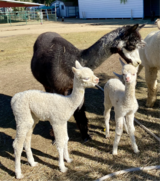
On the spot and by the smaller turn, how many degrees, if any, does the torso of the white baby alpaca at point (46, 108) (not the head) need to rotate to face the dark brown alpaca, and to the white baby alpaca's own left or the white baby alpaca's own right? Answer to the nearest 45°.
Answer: approximately 45° to the white baby alpaca's own left

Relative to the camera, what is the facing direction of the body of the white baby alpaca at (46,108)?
to the viewer's right

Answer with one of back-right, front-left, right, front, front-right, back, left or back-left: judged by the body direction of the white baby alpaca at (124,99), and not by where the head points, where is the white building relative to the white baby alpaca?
back-left

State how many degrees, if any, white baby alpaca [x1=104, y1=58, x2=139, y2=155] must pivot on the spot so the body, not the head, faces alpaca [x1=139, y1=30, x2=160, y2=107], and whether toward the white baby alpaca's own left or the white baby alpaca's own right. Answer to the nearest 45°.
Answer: approximately 135° to the white baby alpaca's own left

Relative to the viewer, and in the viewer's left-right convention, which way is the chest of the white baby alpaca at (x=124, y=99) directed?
facing the viewer and to the right of the viewer
